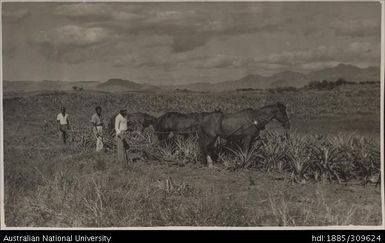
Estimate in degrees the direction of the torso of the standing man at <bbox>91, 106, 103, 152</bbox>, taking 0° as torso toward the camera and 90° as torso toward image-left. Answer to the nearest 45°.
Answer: approximately 315°

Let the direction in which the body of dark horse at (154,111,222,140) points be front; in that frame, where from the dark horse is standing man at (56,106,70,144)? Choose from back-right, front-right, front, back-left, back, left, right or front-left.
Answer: back

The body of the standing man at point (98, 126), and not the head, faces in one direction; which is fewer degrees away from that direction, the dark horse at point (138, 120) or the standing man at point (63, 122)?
the dark horse

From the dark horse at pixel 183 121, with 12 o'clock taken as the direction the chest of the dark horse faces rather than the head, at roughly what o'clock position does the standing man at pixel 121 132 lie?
The standing man is roughly at 6 o'clock from the dark horse.

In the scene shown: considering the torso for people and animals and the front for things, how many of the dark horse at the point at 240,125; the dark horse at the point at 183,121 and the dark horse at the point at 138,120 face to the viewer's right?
3

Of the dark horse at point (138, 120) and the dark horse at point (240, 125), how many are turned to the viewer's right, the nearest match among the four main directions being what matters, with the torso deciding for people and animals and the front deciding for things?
2

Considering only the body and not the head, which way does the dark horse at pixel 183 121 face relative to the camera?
to the viewer's right

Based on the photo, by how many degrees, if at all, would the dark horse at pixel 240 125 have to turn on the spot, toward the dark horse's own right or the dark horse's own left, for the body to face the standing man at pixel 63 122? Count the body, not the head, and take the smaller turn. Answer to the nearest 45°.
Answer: approximately 180°

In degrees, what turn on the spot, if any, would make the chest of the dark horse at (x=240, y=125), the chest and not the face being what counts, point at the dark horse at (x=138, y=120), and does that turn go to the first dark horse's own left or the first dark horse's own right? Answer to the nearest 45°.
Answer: approximately 180°

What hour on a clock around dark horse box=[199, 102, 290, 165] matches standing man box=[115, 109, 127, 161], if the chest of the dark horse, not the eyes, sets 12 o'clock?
The standing man is roughly at 6 o'clock from the dark horse.

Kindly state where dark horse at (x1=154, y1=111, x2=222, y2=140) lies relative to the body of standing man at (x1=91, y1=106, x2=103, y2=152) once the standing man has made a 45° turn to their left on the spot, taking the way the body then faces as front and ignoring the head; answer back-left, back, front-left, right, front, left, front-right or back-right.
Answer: front

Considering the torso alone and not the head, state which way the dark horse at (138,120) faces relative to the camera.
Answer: to the viewer's right

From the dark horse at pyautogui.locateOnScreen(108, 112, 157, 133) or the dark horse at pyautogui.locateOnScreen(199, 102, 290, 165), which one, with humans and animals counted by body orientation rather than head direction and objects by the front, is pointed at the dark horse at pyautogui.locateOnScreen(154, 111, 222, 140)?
the dark horse at pyautogui.locateOnScreen(108, 112, 157, 133)

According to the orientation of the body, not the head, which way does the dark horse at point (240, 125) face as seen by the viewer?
to the viewer's right
